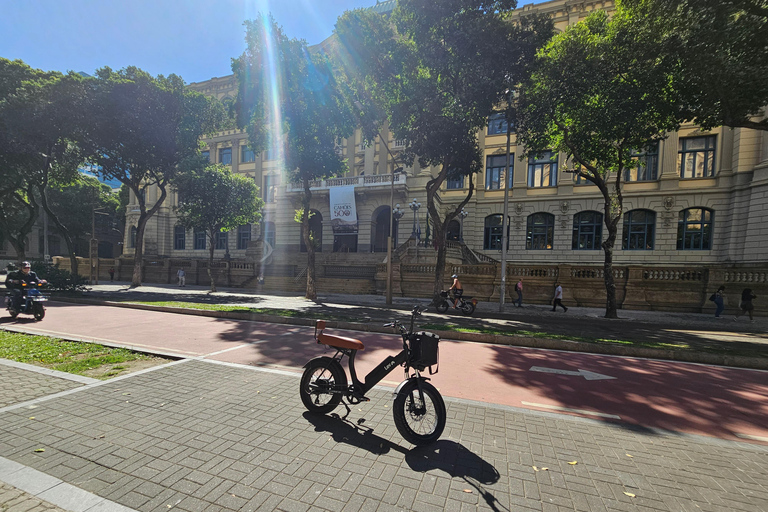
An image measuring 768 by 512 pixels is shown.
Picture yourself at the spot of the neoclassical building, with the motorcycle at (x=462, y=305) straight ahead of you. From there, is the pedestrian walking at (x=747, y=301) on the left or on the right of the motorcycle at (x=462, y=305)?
left

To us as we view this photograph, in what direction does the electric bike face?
facing the viewer and to the right of the viewer

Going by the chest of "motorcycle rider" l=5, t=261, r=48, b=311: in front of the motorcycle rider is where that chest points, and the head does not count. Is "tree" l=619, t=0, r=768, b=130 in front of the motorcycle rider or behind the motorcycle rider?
in front

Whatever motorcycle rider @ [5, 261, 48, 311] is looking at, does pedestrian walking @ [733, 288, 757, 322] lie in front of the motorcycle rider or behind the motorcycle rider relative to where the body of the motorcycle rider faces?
in front

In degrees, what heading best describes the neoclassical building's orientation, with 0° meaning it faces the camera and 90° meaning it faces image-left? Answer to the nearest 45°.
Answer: approximately 45°

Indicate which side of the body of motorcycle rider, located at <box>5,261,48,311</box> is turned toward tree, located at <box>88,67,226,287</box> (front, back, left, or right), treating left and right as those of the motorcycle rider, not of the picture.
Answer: left

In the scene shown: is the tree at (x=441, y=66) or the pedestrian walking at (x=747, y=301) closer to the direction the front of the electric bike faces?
the pedestrian walking

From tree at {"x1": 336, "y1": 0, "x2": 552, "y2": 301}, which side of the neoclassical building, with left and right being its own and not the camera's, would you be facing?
front

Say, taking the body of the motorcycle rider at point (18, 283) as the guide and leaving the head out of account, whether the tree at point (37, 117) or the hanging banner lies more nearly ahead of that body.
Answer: the hanging banner

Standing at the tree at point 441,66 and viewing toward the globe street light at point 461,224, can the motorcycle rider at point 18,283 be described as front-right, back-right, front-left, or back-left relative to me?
back-left

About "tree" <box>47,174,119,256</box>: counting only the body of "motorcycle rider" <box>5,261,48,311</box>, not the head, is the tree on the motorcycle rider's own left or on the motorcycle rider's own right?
on the motorcycle rider's own left
